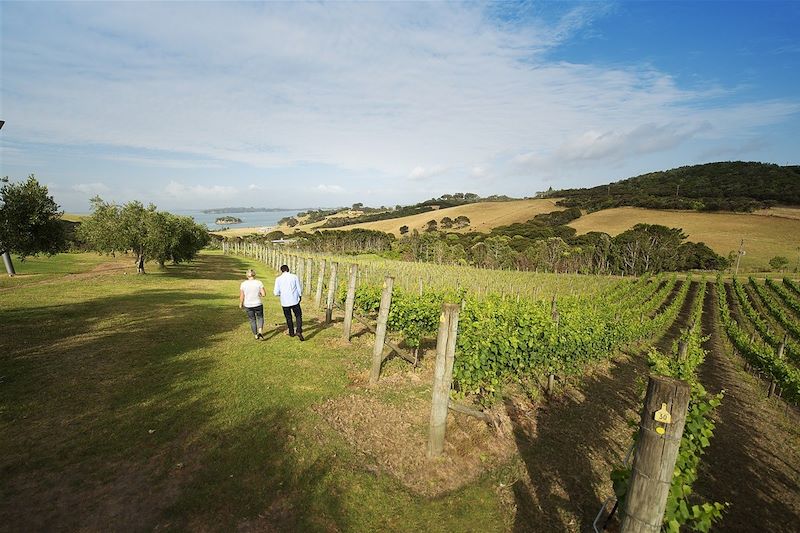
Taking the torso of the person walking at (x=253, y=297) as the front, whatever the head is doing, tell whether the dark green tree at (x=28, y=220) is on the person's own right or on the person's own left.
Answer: on the person's own left

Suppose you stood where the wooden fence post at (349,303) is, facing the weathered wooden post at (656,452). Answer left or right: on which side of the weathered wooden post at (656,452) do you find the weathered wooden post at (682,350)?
left

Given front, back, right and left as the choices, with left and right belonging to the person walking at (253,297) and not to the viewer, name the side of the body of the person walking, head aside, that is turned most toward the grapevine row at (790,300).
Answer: right

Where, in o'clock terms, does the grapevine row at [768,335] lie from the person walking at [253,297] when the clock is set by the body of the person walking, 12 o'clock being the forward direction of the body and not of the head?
The grapevine row is roughly at 3 o'clock from the person walking.

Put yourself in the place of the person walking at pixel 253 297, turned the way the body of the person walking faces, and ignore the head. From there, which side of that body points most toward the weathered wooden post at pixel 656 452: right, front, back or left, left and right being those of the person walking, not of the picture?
back

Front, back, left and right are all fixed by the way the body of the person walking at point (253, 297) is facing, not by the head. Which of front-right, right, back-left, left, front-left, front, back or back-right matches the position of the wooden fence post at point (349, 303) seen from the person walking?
right

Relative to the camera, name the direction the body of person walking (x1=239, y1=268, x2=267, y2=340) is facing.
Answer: away from the camera

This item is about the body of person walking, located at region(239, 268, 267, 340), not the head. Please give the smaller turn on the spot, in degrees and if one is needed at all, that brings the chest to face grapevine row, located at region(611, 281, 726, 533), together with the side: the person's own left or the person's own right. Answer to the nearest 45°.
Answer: approximately 135° to the person's own right

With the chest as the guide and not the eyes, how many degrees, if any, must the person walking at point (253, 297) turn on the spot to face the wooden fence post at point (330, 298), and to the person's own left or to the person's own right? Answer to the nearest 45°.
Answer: approximately 45° to the person's own right

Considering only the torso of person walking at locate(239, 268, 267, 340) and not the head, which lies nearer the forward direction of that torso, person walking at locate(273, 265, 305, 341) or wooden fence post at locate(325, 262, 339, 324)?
the wooden fence post

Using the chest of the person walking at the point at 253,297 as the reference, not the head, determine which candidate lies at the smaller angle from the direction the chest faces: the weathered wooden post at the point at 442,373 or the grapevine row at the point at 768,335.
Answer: the grapevine row
